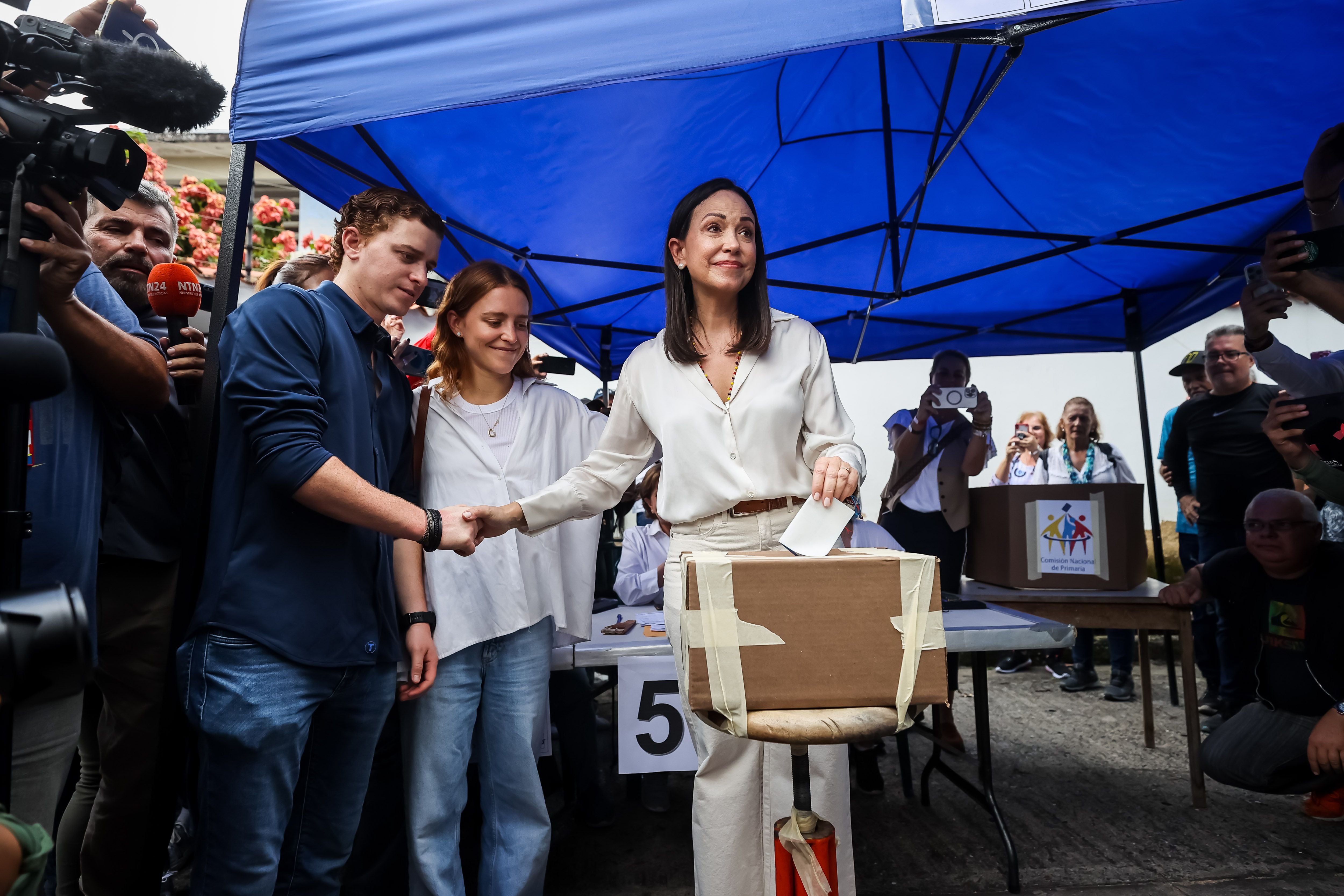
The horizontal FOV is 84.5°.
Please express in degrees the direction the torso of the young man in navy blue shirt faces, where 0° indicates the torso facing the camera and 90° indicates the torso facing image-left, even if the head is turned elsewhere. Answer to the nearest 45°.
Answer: approximately 315°

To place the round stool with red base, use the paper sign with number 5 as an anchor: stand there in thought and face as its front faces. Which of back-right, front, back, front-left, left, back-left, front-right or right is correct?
front

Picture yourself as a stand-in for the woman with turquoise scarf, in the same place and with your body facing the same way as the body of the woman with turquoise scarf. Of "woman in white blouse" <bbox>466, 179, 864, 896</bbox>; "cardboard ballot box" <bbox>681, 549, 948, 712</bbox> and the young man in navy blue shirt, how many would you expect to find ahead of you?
3

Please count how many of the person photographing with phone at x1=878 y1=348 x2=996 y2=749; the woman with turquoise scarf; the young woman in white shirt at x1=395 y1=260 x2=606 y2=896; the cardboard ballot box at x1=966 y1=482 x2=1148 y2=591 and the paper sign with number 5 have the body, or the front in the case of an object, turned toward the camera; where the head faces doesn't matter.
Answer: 5

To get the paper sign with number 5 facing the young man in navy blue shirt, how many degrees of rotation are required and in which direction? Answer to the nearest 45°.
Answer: approximately 45° to its right

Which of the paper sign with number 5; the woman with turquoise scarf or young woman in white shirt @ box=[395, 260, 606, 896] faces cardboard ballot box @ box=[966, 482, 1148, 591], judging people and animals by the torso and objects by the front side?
the woman with turquoise scarf

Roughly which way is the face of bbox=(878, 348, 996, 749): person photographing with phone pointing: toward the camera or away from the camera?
toward the camera

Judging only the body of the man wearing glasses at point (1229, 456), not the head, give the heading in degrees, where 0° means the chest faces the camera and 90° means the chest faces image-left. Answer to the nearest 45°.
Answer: approximately 45°

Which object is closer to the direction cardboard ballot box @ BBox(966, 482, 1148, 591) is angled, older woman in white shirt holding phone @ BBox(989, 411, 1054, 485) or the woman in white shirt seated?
the woman in white shirt seated

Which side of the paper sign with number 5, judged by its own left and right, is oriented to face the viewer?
front

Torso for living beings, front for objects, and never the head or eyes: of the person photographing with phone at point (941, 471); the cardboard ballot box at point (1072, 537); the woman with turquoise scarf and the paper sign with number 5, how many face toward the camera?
4

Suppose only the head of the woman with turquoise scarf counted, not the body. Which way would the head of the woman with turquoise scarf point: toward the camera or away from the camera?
toward the camera

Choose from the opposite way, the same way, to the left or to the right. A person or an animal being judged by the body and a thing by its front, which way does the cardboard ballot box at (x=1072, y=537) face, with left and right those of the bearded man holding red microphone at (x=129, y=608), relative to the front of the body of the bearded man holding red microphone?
to the right

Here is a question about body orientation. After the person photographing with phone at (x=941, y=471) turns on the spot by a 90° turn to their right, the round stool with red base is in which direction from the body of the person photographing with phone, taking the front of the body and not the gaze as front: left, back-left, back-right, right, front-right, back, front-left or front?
left

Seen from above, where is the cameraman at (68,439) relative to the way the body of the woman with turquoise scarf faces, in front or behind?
in front

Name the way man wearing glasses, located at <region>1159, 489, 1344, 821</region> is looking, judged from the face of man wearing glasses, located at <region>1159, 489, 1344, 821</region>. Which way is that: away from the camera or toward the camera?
toward the camera

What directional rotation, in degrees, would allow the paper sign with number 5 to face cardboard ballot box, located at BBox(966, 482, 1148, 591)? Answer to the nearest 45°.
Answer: approximately 135° to its left

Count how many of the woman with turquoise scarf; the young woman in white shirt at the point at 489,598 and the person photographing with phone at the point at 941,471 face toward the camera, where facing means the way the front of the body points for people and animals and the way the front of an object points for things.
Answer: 3

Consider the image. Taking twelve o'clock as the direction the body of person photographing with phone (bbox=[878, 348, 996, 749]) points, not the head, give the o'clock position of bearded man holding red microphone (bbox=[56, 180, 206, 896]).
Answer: The bearded man holding red microphone is roughly at 1 o'clock from the person photographing with phone.
